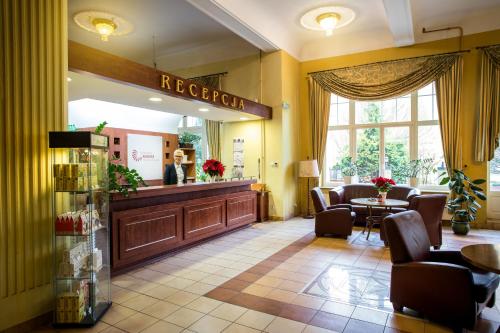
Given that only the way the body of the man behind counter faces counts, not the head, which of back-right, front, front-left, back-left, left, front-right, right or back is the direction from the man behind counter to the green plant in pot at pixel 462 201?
front-left

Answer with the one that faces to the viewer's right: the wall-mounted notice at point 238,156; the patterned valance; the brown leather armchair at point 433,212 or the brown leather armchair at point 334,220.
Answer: the brown leather armchair at point 334,220

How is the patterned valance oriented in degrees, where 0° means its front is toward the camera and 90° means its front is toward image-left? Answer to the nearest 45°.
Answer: approximately 45°

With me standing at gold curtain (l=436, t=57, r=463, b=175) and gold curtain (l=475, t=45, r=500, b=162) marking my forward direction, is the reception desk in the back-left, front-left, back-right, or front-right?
back-right

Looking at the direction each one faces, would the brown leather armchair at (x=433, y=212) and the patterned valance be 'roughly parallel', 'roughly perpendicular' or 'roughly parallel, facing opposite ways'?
roughly perpendicular

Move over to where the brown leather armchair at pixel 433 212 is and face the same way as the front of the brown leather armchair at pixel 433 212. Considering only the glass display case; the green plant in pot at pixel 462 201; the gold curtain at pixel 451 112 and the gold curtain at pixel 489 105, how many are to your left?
1

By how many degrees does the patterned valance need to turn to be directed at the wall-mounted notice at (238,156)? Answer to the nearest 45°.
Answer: approximately 45° to its right

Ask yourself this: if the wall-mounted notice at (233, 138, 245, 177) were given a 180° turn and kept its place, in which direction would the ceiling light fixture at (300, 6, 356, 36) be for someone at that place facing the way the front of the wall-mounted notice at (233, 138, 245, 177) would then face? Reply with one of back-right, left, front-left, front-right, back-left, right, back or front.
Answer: back-right

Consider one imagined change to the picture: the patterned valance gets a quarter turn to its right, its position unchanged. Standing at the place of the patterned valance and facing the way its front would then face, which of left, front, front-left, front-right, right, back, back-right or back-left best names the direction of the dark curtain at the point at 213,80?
front-left

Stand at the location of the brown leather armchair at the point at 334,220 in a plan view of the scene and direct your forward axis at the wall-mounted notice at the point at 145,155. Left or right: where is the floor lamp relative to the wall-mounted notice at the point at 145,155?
right

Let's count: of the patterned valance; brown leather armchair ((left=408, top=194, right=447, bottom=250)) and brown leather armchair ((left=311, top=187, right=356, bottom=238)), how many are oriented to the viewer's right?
1

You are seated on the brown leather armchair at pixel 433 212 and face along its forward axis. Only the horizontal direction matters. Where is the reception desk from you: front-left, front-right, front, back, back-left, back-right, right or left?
left

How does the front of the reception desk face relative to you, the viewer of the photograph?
facing the viewer and to the right of the viewer
